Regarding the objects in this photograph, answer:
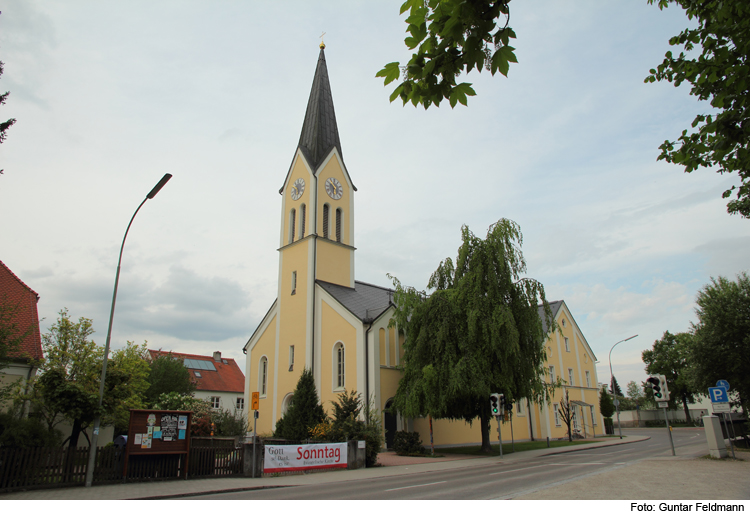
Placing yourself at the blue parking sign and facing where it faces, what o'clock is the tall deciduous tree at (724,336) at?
The tall deciduous tree is roughly at 6 o'clock from the blue parking sign.

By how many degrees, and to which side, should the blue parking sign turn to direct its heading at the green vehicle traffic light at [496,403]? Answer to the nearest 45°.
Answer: approximately 90° to its right

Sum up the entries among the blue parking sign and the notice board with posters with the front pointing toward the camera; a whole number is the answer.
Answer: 2

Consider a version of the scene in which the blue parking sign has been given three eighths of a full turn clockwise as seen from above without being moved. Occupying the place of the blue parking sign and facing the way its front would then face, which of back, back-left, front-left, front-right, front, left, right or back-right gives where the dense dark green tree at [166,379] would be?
front-left

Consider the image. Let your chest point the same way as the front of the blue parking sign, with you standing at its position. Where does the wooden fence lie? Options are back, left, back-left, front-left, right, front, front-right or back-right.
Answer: front-right

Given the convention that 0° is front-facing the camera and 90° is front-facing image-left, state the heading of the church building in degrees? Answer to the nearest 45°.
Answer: approximately 45°

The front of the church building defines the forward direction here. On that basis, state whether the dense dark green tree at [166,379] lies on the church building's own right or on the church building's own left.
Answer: on the church building's own right

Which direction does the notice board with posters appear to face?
toward the camera

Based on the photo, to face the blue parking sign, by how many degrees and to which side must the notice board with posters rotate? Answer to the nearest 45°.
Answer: approximately 90° to its left

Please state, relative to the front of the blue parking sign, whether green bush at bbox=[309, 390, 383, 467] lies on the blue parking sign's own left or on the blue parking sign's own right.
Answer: on the blue parking sign's own right

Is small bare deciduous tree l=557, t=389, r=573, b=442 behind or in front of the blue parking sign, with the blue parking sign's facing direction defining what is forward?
behind

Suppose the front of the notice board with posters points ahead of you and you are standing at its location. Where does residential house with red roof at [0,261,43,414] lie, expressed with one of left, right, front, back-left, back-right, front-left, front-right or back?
back-right

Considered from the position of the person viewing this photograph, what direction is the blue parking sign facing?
facing the viewer

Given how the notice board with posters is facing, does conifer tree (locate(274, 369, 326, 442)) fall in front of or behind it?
behind

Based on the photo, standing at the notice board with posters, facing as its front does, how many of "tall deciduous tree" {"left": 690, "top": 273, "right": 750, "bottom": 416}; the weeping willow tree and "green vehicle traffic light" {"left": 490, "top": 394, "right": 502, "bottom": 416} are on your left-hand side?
3
